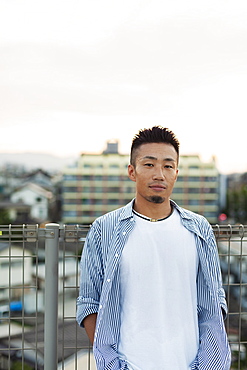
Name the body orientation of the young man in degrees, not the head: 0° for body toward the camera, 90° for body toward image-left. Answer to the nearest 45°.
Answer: approximately 0°
